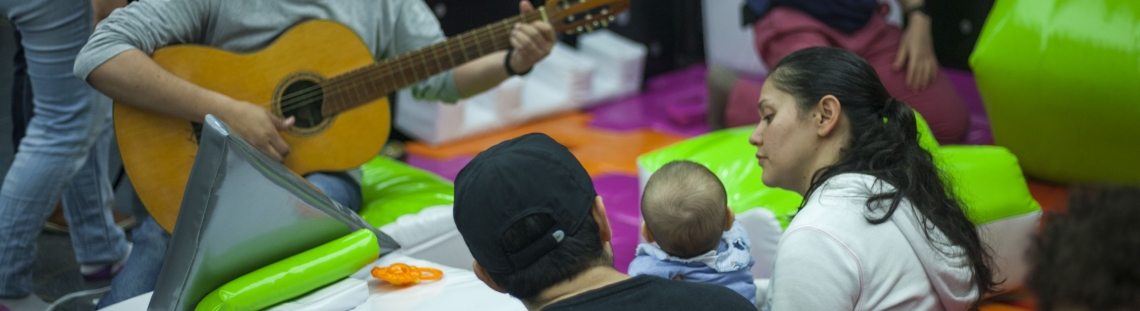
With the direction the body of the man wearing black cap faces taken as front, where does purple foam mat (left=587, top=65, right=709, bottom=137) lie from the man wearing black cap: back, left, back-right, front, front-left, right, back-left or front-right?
front

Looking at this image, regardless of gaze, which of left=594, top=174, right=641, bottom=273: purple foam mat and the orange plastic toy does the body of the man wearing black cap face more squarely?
the purple foam mat

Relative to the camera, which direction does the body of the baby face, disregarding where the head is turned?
away from the camera

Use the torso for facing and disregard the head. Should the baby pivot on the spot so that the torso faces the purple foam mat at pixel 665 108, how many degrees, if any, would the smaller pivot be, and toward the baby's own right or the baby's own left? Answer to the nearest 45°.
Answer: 0° — they already face it

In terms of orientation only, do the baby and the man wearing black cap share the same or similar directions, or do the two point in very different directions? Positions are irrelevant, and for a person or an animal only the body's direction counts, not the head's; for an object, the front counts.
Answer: same or similar directions

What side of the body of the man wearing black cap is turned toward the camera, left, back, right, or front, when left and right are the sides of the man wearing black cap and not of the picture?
back

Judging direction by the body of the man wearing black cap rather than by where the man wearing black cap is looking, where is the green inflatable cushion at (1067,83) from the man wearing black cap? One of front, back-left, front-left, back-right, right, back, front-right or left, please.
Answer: front-right

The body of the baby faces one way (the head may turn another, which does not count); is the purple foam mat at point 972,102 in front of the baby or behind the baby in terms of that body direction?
in front

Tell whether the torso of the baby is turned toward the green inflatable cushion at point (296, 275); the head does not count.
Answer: no

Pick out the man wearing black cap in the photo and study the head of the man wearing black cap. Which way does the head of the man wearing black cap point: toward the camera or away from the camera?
away from the camera

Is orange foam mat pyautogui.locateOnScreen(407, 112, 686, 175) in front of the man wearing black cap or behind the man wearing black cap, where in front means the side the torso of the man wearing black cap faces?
in front

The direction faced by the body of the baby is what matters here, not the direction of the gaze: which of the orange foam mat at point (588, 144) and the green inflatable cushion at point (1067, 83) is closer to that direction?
the orange foam mat

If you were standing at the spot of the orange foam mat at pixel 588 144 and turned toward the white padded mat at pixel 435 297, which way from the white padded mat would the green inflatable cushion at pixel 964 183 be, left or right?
left

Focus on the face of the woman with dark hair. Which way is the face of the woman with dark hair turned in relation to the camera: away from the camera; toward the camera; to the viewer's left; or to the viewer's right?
to the viewer's left

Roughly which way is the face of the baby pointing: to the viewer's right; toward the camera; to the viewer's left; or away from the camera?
away from the camera

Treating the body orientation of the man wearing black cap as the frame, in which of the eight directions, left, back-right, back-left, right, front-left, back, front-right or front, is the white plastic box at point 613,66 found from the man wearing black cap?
front

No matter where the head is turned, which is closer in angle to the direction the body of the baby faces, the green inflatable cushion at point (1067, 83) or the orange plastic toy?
the green inflatable cushion

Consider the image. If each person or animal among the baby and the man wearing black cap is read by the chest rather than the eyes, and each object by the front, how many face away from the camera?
2
